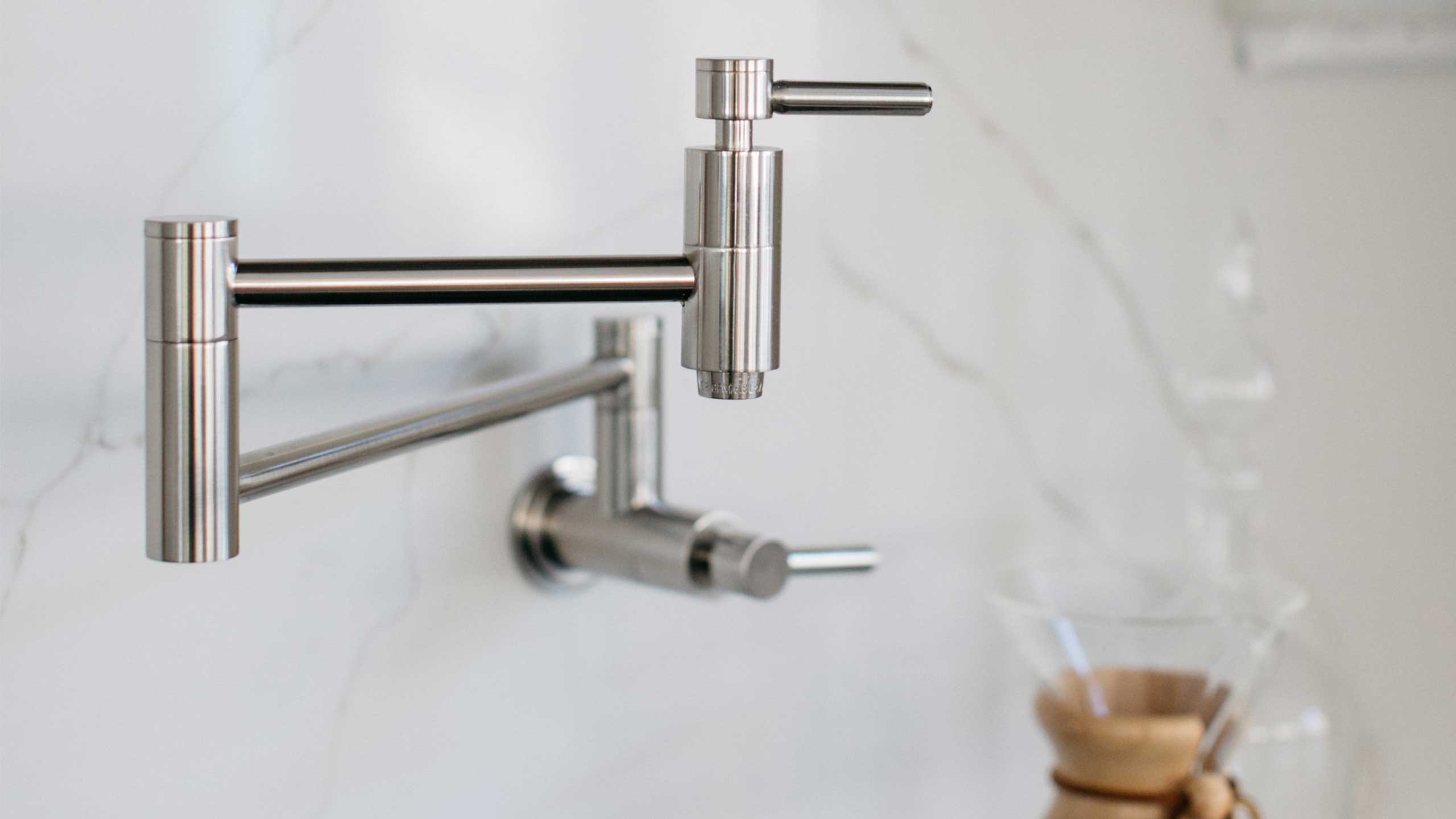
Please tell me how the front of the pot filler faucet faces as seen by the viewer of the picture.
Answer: facing the viewer and to the right of the viewer
